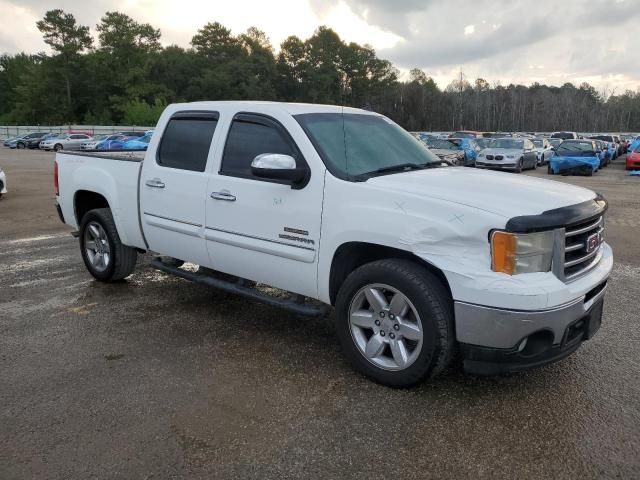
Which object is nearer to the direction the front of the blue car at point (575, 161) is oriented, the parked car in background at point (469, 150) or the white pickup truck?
the white pickup truck

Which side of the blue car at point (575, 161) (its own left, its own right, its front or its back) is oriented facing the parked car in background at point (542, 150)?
back

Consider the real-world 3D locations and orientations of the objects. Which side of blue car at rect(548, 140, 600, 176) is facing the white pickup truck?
front

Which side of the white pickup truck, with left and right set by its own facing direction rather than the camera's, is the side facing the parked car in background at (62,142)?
back

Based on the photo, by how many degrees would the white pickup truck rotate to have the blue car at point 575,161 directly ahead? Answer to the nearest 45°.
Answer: approximately 90° to its left

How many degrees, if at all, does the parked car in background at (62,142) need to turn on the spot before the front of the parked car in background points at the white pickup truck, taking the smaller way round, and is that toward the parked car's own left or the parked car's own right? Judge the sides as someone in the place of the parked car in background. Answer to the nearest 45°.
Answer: approximately 45° to the parked car's own left

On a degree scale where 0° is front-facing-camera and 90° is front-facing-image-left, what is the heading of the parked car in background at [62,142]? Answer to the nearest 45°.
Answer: approximately 45°

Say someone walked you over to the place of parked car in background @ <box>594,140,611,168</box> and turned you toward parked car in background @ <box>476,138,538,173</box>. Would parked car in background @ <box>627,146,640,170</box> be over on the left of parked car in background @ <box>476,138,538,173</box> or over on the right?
left

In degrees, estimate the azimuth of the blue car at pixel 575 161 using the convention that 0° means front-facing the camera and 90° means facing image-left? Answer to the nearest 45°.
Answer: approximately 0°

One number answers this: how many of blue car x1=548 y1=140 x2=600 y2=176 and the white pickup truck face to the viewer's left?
0

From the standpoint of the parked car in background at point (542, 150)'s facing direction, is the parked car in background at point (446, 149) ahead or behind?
ahead

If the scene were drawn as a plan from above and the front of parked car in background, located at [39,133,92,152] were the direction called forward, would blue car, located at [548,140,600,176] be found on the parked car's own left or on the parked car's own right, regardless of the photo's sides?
on the parked car's own left

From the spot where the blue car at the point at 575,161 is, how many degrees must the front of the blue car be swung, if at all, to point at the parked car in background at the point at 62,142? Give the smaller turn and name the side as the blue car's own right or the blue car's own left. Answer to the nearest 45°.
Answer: approximately 90° to the blue car's own right

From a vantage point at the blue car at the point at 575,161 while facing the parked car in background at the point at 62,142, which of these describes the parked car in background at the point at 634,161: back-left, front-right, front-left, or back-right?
back-right
